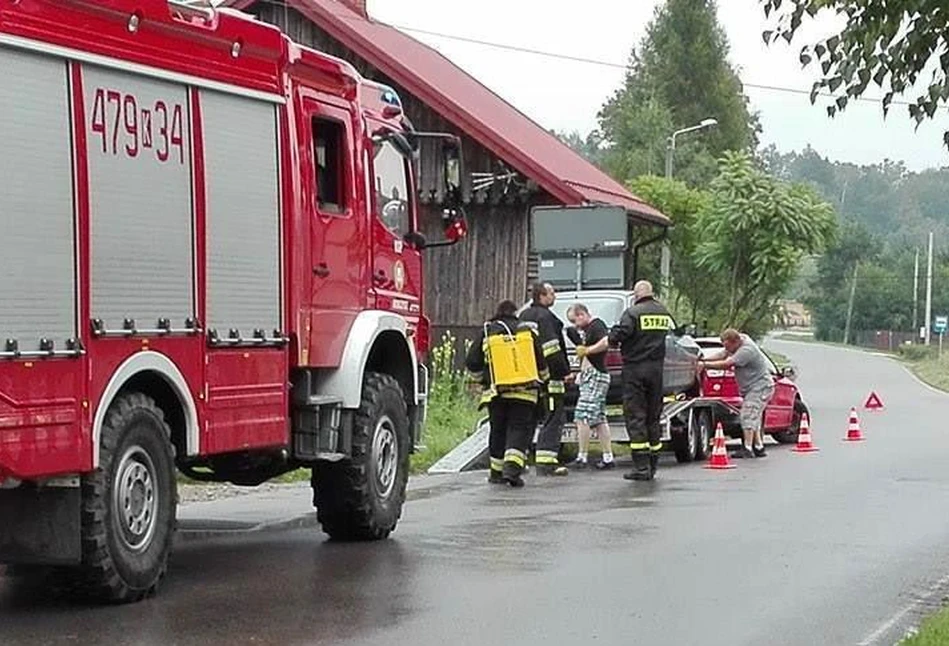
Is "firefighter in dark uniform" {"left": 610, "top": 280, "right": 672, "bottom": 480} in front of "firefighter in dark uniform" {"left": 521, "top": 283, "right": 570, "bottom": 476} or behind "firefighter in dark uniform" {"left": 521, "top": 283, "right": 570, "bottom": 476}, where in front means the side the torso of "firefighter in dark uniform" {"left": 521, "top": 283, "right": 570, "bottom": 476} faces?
in front

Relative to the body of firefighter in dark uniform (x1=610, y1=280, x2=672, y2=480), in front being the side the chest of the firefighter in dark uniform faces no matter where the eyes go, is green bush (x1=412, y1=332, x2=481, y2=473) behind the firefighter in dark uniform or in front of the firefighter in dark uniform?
in front

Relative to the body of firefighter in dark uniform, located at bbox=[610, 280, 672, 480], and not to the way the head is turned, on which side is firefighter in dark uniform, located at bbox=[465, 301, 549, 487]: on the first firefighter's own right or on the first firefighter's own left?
on the first firefighter's own left

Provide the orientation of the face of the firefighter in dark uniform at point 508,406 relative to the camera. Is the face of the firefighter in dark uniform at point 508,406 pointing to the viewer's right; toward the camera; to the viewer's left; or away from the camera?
away from the camera

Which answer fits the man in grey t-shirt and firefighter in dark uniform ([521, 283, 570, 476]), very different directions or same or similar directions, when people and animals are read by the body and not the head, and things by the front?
very different directions

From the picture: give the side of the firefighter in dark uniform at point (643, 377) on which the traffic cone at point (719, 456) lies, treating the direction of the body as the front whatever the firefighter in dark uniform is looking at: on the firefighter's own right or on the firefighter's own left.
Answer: on the firefighter's own right

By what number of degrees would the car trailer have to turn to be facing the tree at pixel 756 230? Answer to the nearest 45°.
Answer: approximately 45° to its left

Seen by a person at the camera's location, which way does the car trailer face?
facing away from the viewer and to the right of the viewer

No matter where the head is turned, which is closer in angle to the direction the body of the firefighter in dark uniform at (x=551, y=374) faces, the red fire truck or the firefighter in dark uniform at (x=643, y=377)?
the firefighter in dark uniform
